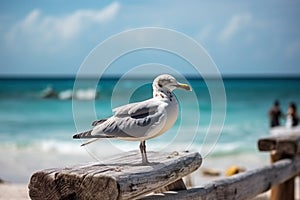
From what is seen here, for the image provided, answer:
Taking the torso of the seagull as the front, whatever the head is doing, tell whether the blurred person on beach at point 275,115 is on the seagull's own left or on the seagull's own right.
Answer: on the seagull's own left

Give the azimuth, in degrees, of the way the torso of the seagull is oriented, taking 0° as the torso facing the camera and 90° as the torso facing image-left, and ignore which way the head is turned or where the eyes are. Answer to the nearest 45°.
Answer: approximately 270°
